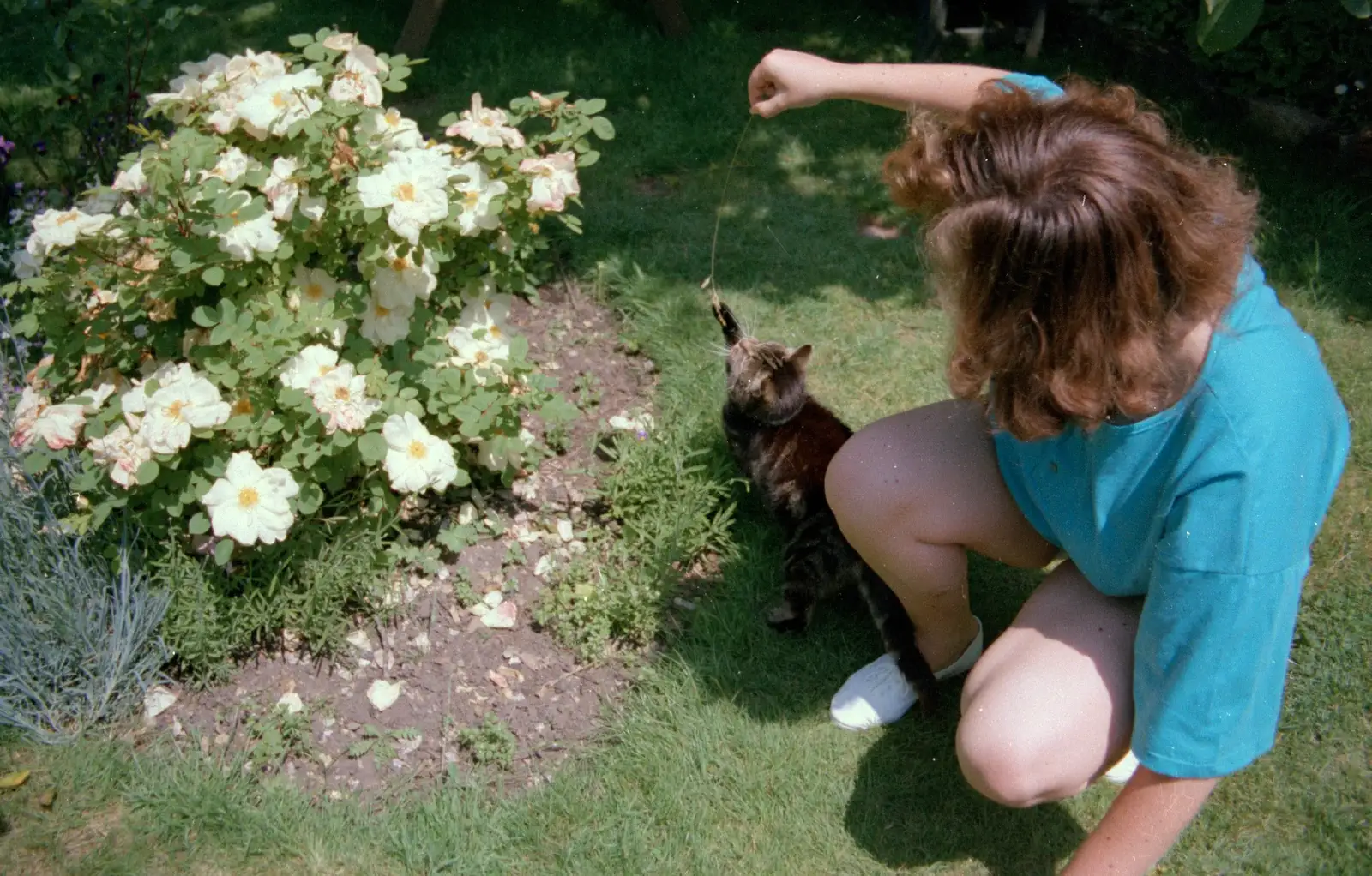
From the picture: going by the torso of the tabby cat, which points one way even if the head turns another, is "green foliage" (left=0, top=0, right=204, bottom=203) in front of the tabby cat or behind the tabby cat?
in front

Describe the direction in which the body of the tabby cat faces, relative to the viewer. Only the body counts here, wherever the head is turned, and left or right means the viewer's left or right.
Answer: facing away from the viewer and to the left of the viewer

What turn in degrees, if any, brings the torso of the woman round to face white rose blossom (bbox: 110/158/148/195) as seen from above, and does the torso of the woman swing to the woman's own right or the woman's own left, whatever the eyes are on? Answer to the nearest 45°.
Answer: approximately 45° to the woman's own right

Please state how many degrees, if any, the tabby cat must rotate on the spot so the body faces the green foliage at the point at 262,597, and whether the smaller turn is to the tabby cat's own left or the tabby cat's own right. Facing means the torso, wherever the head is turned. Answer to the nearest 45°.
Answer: approximately 90° to the tabby cat's own left

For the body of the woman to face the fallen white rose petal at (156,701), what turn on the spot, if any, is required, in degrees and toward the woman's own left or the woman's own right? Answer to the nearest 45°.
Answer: approximately 45° to the woman's own right

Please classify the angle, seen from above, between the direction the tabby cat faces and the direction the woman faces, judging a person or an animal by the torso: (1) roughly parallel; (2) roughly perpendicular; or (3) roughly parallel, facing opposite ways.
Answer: roughly perpendicular

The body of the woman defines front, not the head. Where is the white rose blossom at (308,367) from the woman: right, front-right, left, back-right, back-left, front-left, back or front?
front-right

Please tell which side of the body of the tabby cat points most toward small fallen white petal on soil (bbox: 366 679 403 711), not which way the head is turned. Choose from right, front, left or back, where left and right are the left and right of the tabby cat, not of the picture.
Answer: left

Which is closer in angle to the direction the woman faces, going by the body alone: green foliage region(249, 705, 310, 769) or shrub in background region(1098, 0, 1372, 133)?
the green foliage

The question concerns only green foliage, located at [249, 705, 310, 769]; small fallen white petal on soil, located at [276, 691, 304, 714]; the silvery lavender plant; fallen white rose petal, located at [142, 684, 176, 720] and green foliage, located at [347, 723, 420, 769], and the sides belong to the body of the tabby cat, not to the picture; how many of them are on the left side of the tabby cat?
5
